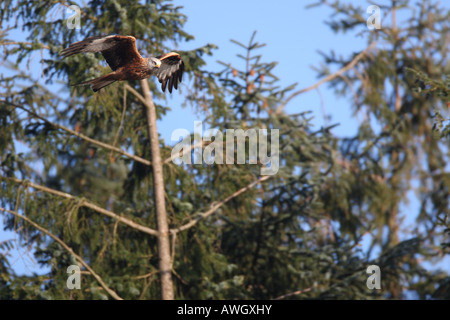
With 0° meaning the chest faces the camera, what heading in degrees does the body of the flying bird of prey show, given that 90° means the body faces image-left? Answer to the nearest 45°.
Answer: approximately 315°
